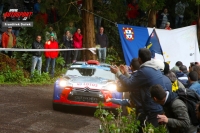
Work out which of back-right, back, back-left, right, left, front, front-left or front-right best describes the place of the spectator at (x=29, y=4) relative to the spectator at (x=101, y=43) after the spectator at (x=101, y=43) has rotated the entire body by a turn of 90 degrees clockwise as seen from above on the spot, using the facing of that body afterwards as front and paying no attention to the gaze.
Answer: front

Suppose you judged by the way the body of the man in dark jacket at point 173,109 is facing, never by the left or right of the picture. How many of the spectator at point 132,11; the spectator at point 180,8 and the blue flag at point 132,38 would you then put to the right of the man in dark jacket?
3

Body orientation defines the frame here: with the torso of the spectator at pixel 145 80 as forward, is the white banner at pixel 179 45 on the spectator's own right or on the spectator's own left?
on the spectator's own right

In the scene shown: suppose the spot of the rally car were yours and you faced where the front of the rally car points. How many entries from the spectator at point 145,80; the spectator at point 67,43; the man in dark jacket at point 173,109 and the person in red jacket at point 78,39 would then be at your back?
2

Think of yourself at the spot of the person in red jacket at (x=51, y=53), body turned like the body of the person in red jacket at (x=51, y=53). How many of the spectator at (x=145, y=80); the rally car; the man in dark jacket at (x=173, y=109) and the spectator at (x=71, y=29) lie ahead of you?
3

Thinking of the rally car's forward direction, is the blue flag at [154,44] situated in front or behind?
behind

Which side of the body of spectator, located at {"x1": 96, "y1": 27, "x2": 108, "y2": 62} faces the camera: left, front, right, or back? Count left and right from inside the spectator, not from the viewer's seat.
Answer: front

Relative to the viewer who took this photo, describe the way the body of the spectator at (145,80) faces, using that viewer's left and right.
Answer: facing away from the viewer and to the left of the viewer

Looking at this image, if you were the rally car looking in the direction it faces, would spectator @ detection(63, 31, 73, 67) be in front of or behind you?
behind

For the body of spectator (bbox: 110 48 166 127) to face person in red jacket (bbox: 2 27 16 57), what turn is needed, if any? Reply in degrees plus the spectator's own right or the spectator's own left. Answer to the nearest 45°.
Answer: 0° — they already face them

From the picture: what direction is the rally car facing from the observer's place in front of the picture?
facing the viewer

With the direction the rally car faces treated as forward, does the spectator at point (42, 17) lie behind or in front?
behind

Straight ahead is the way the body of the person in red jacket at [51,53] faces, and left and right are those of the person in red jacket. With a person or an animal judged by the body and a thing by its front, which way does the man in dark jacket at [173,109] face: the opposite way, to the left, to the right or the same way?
to the right

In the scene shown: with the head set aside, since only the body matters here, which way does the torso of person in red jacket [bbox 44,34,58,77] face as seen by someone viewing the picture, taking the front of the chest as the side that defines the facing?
toward the camera

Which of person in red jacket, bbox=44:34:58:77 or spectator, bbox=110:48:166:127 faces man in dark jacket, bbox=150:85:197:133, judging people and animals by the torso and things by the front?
the person in red jacket

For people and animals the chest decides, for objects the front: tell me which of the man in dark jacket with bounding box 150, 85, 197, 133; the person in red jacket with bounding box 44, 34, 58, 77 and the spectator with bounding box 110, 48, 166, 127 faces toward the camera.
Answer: the person in red jacket
